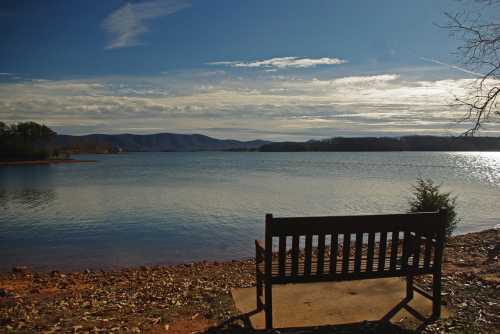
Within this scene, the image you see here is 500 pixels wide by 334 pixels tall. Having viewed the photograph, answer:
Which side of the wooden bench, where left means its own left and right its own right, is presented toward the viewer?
back
